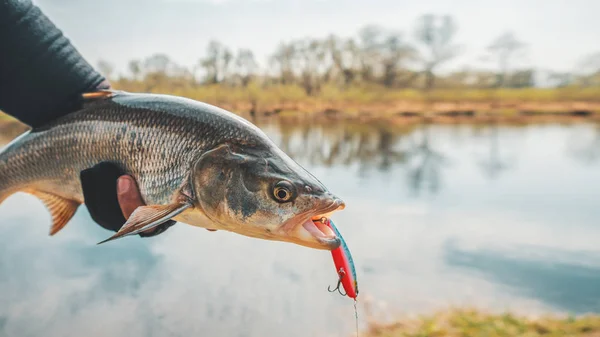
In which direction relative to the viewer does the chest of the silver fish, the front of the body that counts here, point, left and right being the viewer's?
facing to the right of the viewer
